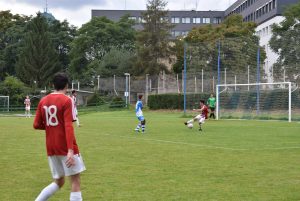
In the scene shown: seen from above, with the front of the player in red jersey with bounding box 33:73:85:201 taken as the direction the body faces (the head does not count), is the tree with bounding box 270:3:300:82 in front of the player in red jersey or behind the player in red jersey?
in front

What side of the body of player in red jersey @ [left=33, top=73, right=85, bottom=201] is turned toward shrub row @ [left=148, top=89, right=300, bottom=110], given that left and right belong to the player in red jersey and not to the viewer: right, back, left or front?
front

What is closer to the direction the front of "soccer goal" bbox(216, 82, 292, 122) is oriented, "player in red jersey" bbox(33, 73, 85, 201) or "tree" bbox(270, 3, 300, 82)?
the player in red jersey

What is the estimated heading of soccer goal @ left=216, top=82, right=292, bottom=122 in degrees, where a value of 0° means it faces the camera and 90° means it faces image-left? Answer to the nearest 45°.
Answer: approximately 45°

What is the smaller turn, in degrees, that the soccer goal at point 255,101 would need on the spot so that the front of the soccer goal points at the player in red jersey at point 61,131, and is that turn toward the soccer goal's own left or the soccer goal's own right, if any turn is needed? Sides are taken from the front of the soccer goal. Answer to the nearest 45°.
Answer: approximately 45° to the soccer goal's own left

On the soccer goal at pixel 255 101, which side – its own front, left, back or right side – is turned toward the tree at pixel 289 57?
back

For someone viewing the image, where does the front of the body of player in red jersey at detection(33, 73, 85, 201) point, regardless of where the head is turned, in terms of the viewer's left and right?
facing away from the viewer and to the right of the viewer

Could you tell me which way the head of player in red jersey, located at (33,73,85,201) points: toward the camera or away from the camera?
away from the camera
